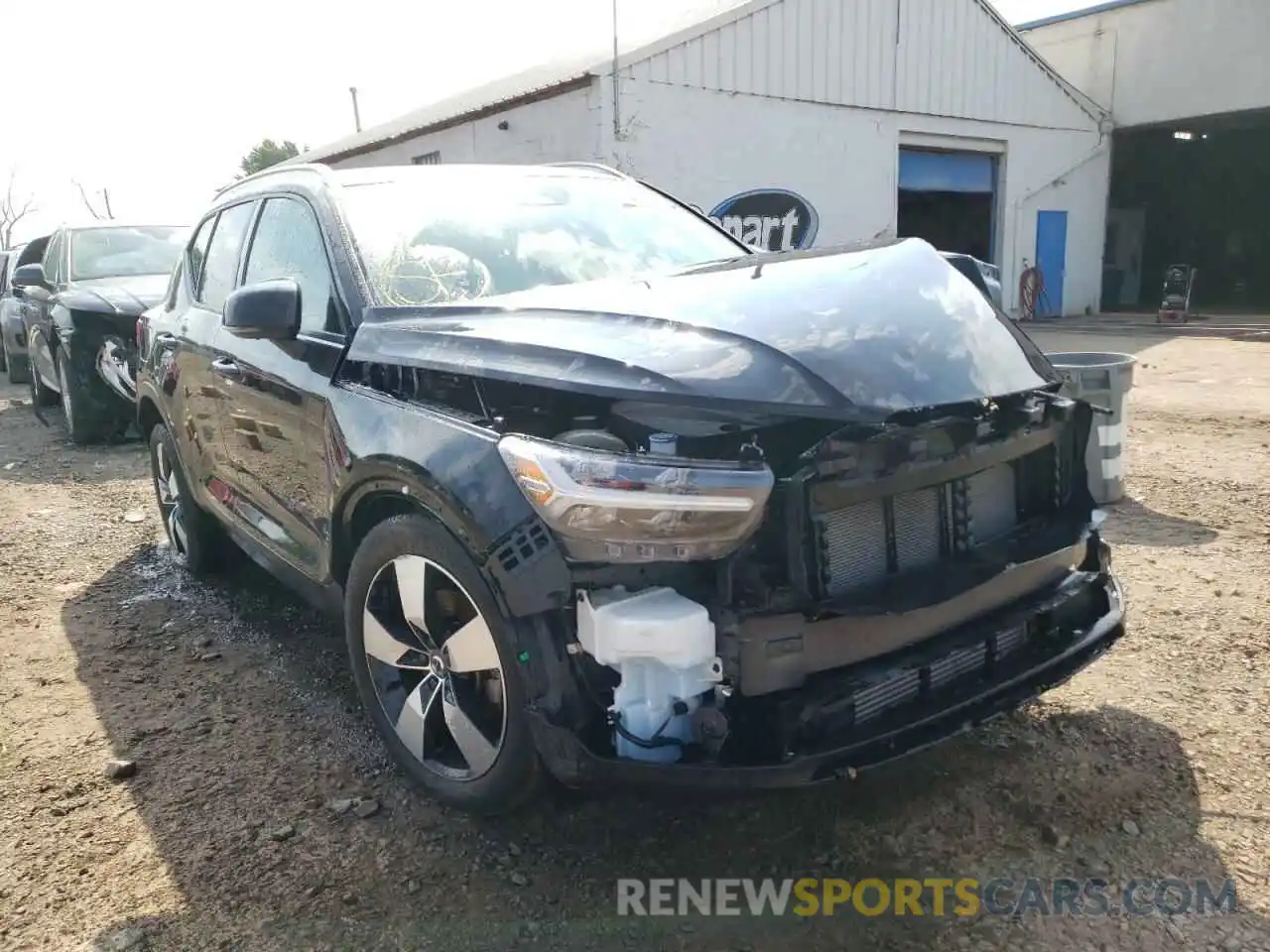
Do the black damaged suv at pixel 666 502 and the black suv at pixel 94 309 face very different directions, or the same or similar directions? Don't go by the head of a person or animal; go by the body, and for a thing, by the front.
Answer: same or similar directions

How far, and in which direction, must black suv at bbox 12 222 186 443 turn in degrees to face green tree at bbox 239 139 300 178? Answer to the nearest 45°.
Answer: approximately 135° to its left

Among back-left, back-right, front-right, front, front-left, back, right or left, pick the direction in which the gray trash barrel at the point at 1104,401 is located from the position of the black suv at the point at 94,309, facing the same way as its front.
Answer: front

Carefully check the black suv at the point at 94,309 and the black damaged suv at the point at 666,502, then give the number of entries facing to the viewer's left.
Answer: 0

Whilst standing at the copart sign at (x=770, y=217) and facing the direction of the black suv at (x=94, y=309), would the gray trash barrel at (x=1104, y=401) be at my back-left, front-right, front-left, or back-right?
front-left

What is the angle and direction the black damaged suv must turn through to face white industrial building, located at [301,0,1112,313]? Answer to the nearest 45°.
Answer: approximately 135° to its left

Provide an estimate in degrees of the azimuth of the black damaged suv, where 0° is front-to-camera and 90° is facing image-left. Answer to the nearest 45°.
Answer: approximately 315°

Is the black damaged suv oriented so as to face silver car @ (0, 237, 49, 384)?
no

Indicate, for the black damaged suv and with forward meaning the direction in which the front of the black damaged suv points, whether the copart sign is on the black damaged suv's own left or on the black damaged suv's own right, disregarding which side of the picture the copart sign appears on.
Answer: on the black damaged suv's own left

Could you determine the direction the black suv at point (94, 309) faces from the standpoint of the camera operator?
facing the viewer and to the right of the viewer

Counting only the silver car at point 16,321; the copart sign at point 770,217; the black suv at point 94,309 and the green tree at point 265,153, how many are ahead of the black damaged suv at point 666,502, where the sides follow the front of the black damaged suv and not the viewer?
0

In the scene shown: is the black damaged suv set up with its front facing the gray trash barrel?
no
